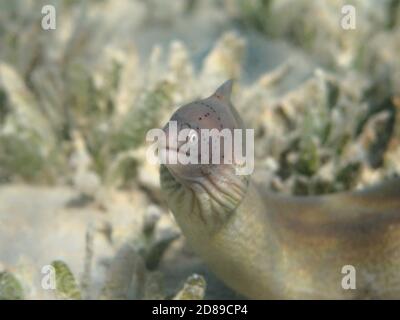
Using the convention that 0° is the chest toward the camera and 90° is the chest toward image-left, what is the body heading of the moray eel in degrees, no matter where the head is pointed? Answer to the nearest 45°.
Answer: approximately 45°
